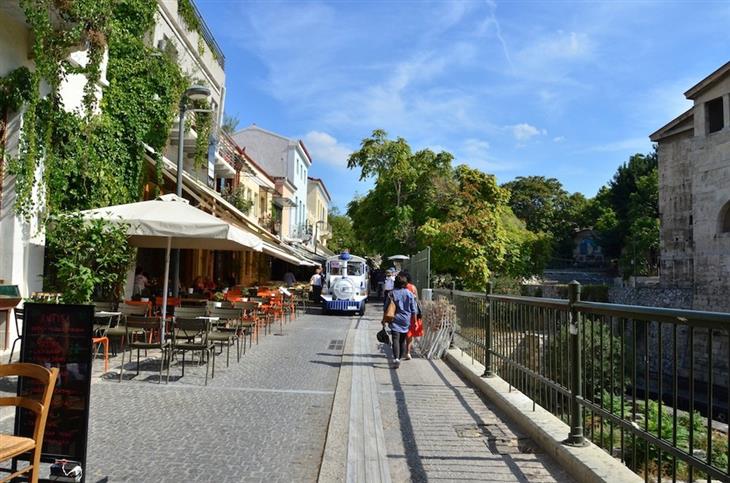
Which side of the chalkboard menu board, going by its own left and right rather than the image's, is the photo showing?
front

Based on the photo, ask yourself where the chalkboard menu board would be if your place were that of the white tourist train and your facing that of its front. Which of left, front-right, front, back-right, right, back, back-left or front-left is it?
front

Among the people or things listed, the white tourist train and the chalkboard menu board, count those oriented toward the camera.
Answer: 2

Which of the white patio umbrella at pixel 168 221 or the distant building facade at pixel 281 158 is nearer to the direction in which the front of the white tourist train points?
the white patio umbrella

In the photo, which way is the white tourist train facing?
toward the camera

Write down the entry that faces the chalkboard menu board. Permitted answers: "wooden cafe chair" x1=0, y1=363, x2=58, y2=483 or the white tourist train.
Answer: the white tourist train

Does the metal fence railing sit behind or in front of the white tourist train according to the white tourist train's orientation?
in front

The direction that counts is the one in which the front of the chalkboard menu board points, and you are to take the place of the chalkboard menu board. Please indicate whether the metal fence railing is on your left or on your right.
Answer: on your left

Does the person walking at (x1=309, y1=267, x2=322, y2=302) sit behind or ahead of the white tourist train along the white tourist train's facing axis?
behind

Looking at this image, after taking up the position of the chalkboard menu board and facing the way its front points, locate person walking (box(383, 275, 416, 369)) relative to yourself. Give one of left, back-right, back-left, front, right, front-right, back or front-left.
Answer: back-left

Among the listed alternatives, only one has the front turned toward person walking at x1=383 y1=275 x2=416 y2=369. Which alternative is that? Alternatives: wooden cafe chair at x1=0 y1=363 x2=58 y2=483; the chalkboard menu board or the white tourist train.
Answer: the white tourist train
